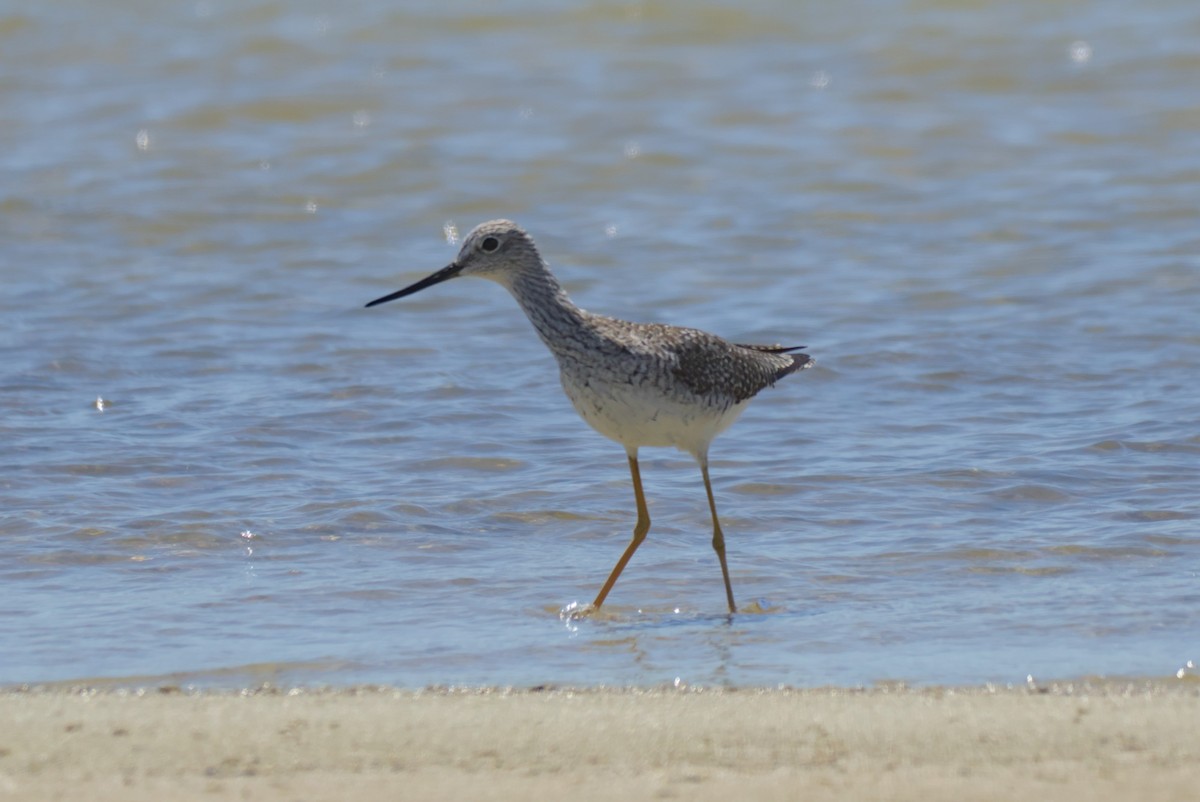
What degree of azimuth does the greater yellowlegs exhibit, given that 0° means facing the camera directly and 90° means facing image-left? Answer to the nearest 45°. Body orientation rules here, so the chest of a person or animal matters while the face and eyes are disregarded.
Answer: approximately 90°
